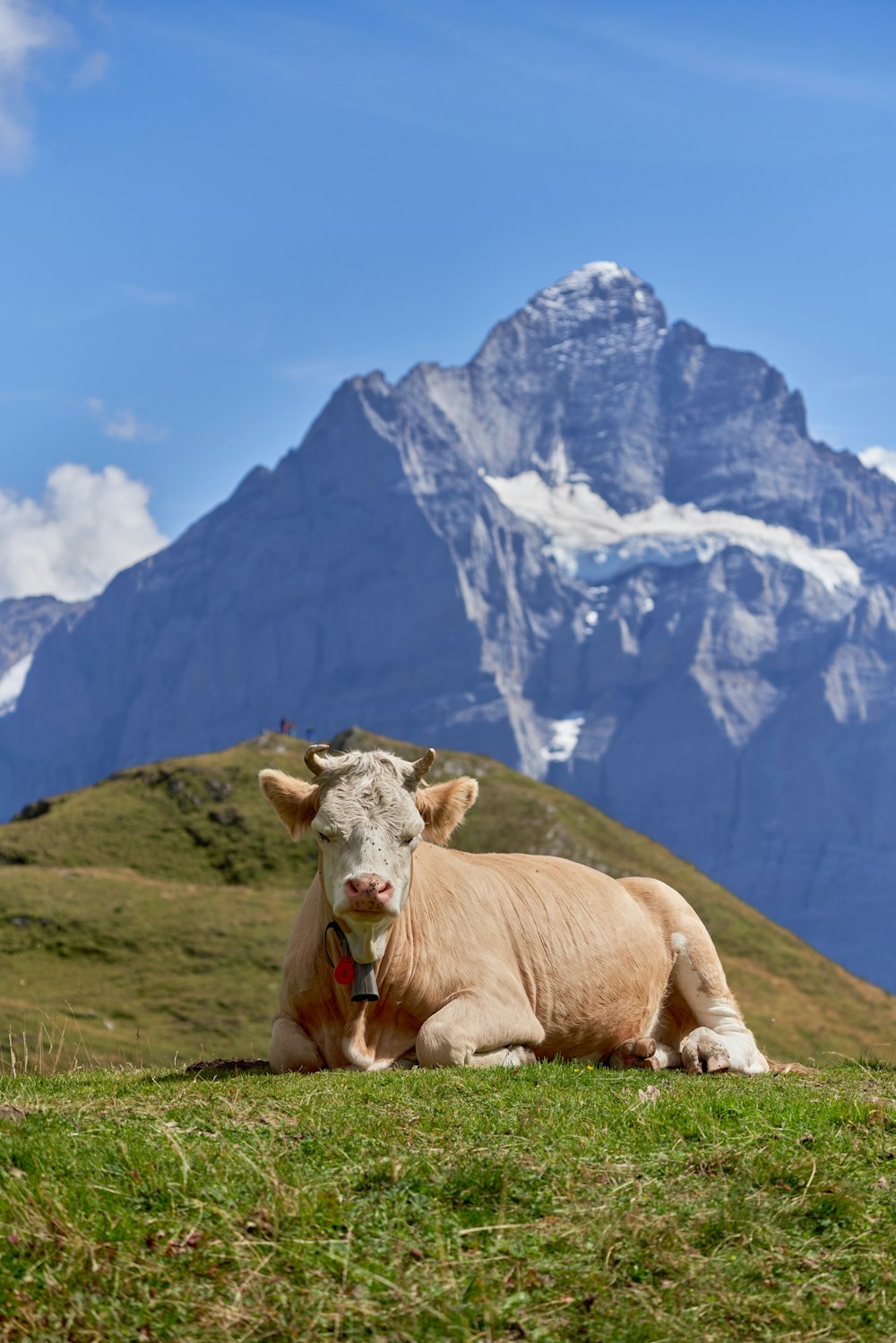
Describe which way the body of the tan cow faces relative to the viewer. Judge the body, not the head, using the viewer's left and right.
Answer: facing the viewer and to the left of the viewer
